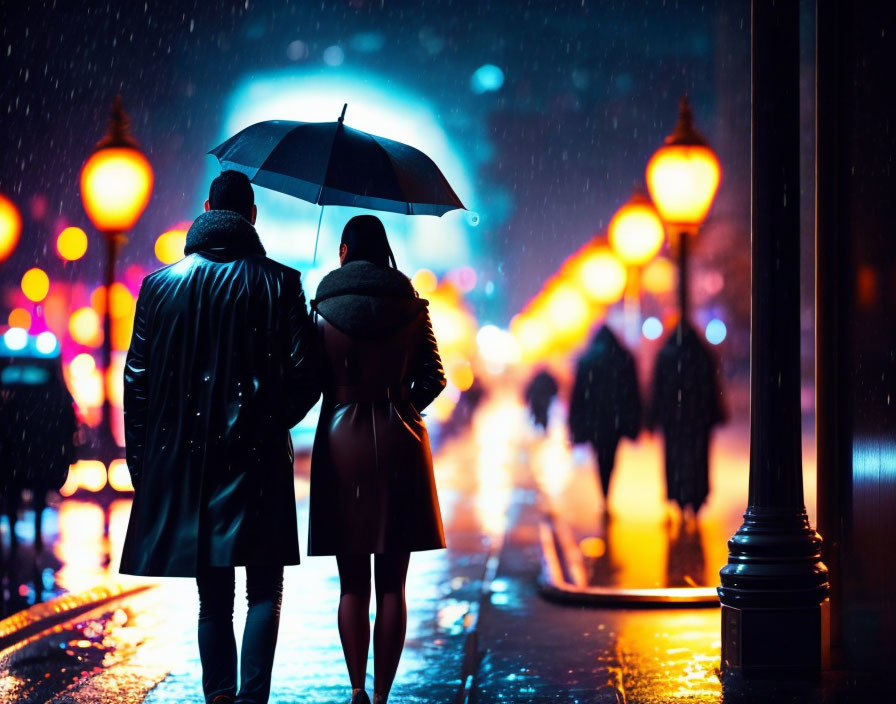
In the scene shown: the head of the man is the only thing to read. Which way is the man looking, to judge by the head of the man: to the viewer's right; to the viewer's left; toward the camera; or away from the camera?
away from the camera

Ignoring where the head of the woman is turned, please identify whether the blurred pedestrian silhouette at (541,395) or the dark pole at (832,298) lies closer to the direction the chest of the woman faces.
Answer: the blurred pedestrian silhouette

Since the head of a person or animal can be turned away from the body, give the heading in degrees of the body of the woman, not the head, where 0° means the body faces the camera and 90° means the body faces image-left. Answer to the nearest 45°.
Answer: approximately 180°

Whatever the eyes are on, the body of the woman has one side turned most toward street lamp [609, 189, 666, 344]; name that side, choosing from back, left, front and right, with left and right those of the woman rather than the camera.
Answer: front

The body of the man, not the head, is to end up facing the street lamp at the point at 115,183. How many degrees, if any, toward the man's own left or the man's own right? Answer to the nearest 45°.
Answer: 0° — they already face it

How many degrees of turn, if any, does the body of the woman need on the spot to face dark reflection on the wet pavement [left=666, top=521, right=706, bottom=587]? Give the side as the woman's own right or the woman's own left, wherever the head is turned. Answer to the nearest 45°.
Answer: approximately 45° to the woman's own right

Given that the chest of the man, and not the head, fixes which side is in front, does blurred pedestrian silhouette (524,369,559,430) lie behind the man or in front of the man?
in front

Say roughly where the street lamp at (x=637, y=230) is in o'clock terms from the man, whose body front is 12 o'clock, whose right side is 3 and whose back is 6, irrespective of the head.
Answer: The street lamp is roughly at 1 o'clock from the man.

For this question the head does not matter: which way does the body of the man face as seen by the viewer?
away from the camera

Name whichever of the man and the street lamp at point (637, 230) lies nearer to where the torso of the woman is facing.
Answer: the street lamp

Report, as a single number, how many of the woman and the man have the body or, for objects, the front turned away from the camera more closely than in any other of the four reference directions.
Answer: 2

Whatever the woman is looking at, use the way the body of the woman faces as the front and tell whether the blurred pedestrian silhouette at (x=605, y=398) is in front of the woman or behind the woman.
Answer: in front
